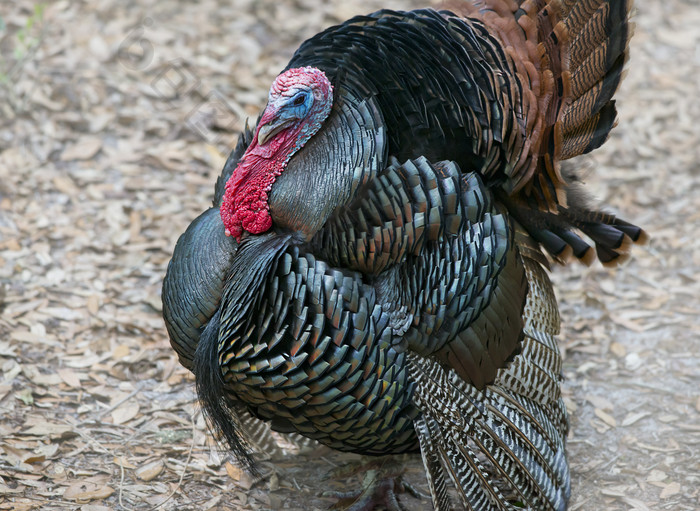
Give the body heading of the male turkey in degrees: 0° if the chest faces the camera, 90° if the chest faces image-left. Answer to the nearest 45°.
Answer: approximately 45°

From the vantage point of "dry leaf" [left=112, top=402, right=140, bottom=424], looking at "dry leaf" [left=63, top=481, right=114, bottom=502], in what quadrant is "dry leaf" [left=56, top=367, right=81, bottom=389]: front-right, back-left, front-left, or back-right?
back-right

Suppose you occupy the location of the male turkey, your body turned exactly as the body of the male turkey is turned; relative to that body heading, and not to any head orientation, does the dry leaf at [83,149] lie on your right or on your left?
on your right

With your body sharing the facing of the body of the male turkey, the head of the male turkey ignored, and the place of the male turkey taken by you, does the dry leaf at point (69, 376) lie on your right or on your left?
on your right

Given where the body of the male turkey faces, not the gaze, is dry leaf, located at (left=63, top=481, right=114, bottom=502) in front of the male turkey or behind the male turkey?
in front
